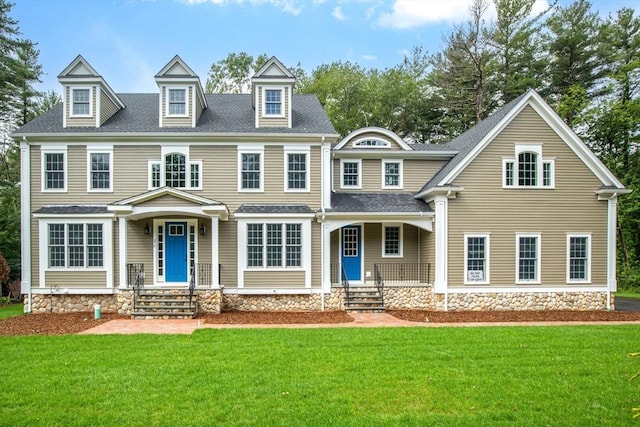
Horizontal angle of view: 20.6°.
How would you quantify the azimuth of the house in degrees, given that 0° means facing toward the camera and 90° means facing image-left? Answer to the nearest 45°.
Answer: approximately 0°
